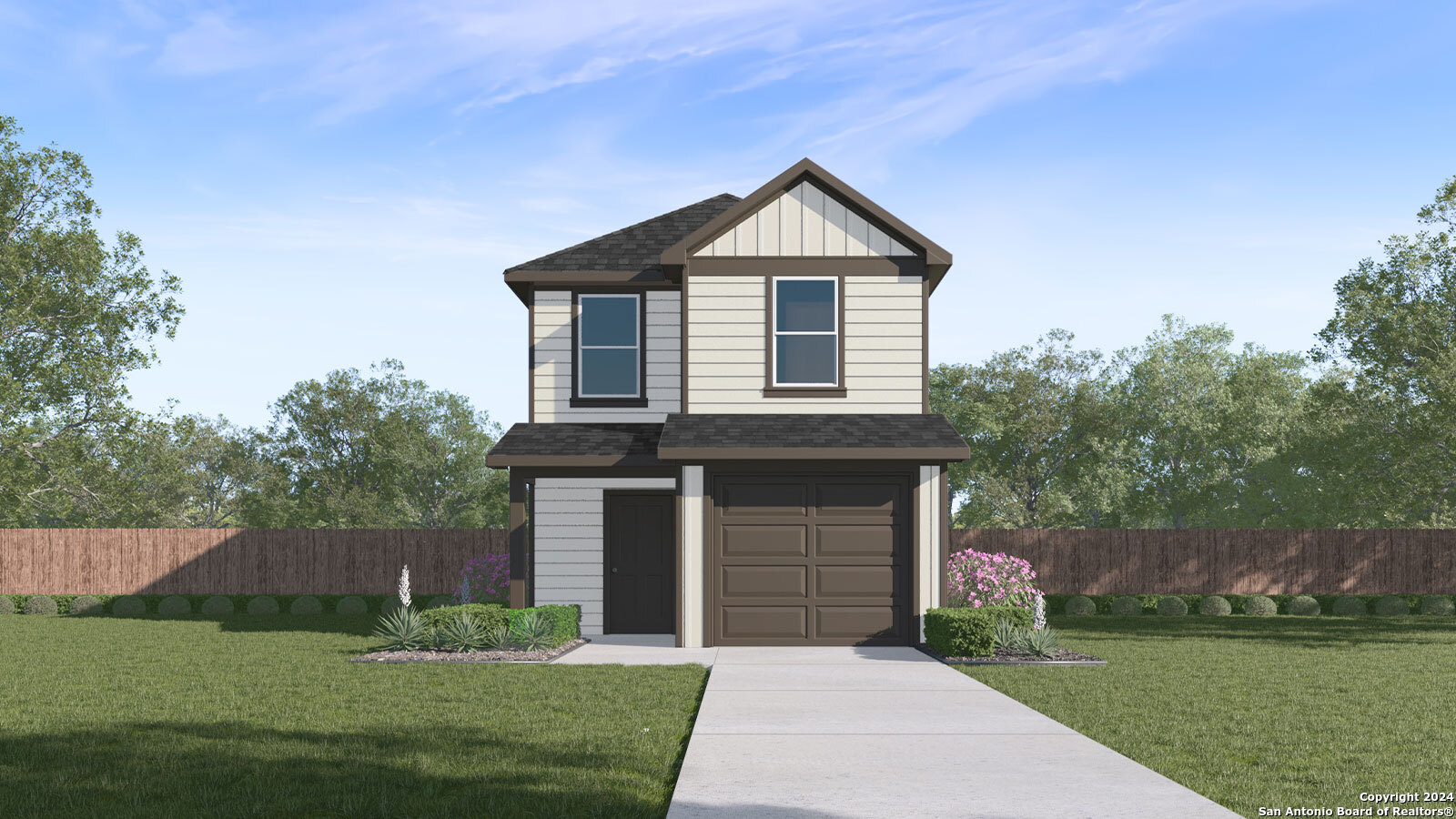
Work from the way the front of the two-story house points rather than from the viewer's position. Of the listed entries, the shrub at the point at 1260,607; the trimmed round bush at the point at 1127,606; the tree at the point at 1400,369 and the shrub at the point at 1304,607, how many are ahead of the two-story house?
0

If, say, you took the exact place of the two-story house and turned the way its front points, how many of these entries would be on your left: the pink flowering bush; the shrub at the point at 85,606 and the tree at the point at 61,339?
1

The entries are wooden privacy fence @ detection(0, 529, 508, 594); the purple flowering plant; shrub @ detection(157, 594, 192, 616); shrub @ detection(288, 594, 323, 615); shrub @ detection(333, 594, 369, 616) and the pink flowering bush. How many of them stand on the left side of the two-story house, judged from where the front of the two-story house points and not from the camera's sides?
1

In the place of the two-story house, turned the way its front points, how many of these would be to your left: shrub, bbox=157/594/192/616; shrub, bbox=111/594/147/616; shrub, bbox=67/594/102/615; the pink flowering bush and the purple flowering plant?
1

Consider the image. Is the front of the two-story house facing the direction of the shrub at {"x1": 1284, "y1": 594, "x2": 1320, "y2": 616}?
no

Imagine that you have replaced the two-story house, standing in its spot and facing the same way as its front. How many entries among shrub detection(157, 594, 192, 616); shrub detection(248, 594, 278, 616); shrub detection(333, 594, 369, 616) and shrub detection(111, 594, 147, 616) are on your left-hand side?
0

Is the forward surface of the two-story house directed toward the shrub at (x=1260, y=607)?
no

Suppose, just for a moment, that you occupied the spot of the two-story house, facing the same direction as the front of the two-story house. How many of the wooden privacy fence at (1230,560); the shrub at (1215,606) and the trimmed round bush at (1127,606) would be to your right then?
0

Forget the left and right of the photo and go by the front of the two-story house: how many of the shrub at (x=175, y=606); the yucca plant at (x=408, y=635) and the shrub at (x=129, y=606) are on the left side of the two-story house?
0

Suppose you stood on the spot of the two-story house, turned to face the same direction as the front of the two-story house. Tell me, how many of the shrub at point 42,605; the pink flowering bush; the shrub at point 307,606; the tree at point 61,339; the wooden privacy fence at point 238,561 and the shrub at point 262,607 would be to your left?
1

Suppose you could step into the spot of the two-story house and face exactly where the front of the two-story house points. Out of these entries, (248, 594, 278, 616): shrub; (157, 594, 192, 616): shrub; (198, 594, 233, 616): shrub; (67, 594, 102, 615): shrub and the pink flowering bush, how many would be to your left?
1

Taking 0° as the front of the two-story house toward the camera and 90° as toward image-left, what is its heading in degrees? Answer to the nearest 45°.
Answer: approximately 0°

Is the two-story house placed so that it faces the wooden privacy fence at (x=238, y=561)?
no

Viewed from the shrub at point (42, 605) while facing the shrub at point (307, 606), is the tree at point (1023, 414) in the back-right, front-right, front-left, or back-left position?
front-left

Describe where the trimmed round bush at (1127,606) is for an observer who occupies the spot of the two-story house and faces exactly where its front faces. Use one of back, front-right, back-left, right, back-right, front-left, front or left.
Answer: back-left
